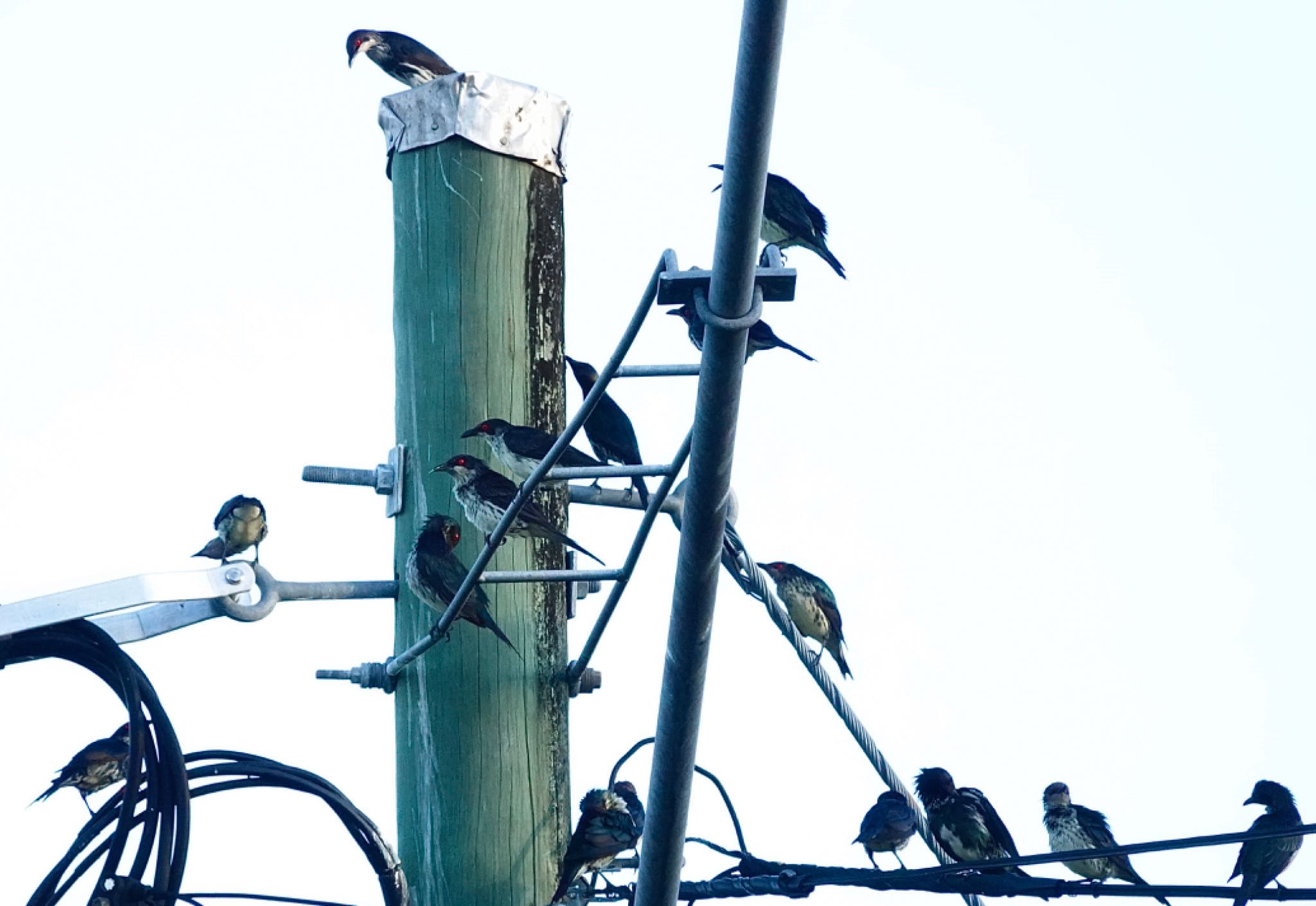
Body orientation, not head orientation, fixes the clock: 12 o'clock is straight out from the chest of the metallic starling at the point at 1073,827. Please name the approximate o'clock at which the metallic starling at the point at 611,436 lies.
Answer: the metallic starling at the point at 611,436 is roughly at 2 o'clock from the metallic starling at the point at 1073,827.

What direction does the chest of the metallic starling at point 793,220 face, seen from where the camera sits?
to the viewer's left

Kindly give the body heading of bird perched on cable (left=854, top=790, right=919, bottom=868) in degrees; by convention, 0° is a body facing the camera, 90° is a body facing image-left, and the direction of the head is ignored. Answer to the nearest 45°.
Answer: approximately 315°

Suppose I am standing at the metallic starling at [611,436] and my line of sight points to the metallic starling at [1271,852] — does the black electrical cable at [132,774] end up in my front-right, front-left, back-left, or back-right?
back-right

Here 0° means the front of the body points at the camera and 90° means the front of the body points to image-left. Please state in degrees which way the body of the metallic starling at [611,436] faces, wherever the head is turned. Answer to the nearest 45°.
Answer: approximately 90°

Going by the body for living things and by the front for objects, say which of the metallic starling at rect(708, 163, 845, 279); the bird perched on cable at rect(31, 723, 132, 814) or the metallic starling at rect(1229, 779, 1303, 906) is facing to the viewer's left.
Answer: the metallic starling at rect(708, 163, 845, 279)

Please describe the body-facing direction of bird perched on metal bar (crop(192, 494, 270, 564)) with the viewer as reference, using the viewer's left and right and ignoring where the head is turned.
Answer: facing the viewer and to the right of the viewer

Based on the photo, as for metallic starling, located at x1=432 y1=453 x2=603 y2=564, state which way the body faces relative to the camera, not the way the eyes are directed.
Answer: to the viewer's left

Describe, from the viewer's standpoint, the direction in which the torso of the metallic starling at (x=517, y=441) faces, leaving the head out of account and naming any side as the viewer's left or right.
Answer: facing to the left of the viewer

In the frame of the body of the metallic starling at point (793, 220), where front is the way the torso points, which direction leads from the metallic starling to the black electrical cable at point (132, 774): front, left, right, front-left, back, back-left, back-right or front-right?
front-left

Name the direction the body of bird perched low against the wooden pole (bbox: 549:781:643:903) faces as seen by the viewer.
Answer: to the viewer's right

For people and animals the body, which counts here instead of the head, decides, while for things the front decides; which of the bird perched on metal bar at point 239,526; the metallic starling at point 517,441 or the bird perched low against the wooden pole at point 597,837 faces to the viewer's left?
the metallic starling

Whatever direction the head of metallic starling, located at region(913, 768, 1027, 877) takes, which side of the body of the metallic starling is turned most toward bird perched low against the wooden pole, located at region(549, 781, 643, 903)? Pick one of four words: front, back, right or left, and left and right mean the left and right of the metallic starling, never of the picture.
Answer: front
